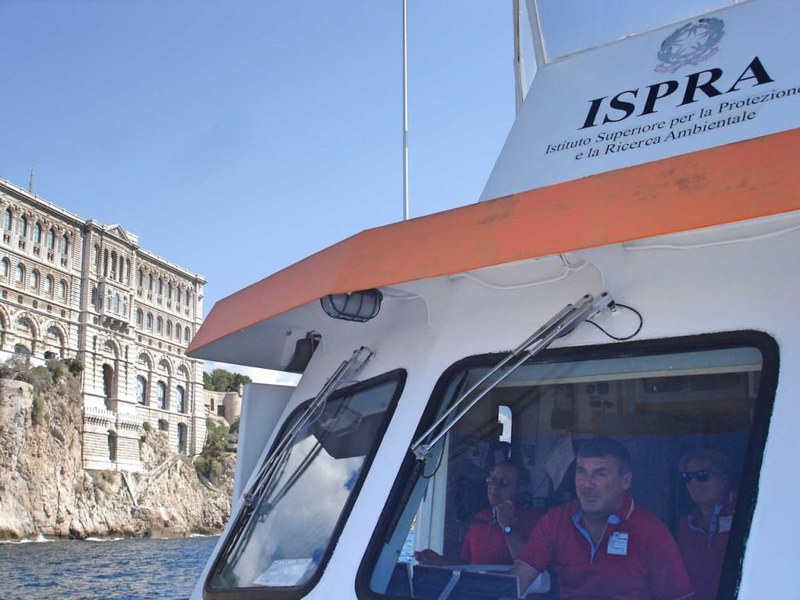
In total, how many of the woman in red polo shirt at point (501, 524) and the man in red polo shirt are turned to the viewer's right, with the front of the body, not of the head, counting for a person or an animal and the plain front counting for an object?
0

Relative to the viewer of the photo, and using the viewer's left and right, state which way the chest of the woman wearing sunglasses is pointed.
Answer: facing the viewer and to the left of the viewer

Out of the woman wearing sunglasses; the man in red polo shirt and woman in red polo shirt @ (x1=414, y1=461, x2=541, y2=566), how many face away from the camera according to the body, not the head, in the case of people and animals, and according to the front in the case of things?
0

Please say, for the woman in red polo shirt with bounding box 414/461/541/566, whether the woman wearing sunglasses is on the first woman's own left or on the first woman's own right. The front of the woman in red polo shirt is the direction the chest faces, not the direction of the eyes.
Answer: on the first woman's own left

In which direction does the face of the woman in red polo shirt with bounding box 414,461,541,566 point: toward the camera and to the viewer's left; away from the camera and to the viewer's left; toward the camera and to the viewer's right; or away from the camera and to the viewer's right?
toward the camera and to the viewer's left

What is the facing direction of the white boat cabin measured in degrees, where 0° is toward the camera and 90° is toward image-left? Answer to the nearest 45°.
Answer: approximately 45°

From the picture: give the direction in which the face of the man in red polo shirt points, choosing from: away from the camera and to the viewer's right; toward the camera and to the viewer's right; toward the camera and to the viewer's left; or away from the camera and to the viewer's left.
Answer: toward the camera and to the viewer's left

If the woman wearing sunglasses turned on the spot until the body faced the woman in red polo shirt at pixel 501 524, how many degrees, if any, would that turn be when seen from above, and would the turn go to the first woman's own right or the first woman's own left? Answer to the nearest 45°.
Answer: approximately 45° to the first woman's own right
